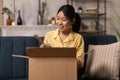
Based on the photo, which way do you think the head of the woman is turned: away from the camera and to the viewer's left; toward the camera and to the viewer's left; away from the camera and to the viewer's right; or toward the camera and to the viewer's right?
toward the camera and to the viewer's left

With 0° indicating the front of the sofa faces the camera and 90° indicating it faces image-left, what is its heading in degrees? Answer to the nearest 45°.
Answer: approximately 0°
